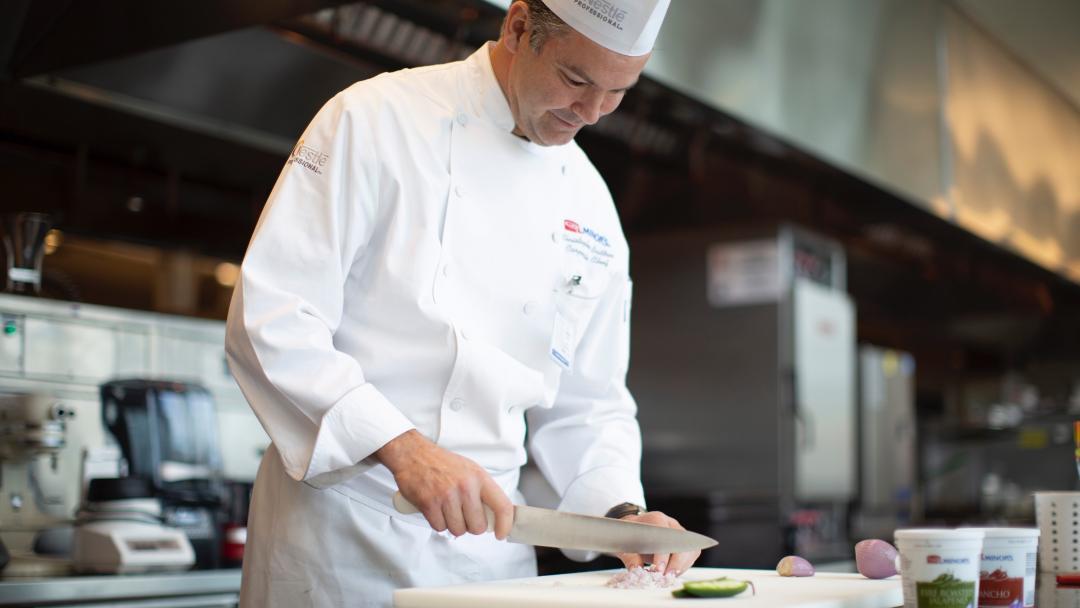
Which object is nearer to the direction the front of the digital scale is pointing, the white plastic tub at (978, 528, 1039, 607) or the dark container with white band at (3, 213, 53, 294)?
the white plastic tub

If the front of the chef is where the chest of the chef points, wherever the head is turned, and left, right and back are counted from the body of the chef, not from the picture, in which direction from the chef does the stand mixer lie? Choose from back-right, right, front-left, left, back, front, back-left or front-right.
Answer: back

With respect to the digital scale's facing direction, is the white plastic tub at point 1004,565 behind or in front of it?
in front

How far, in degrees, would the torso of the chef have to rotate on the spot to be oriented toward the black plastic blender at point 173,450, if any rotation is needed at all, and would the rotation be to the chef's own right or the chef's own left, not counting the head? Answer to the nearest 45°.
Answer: approximately 180°

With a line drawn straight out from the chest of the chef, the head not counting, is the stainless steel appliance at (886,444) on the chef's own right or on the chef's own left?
on the chef's own left

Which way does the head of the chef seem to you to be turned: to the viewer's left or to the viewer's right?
to the viewer's right

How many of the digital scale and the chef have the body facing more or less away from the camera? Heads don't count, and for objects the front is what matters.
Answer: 0

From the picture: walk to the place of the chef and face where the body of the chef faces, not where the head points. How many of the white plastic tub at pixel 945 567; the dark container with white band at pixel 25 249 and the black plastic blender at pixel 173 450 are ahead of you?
1

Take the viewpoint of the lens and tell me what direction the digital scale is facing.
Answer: facing the viewer and to the right of the viewer

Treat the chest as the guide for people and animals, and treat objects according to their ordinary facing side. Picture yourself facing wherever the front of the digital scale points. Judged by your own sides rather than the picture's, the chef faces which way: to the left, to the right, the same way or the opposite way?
the same way

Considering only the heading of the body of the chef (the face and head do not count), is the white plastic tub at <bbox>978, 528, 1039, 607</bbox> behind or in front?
in front

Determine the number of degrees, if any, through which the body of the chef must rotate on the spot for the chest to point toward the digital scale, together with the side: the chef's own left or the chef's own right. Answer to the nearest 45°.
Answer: approximately 180°
